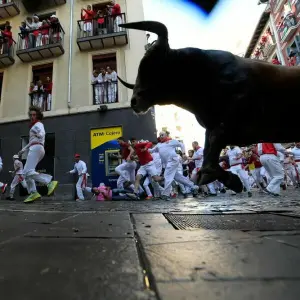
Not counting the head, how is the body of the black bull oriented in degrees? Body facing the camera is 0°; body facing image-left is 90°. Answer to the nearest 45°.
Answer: approximately 90°

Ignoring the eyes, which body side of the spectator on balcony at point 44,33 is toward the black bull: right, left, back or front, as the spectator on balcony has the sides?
front

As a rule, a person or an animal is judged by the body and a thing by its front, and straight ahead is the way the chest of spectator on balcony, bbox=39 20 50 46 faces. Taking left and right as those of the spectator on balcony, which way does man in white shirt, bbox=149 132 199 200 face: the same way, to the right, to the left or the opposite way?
to the right

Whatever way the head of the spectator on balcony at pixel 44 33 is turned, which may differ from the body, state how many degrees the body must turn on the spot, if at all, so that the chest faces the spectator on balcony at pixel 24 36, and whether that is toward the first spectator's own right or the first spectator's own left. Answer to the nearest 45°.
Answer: approximately 135° to the first spectator's own right

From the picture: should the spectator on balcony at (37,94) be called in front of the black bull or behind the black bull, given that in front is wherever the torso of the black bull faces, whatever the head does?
in front

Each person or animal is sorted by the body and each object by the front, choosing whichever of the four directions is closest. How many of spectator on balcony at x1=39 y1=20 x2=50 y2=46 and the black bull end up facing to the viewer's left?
1

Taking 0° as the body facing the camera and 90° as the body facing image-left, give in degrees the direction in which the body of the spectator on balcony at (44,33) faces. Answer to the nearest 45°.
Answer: approximately 0°
